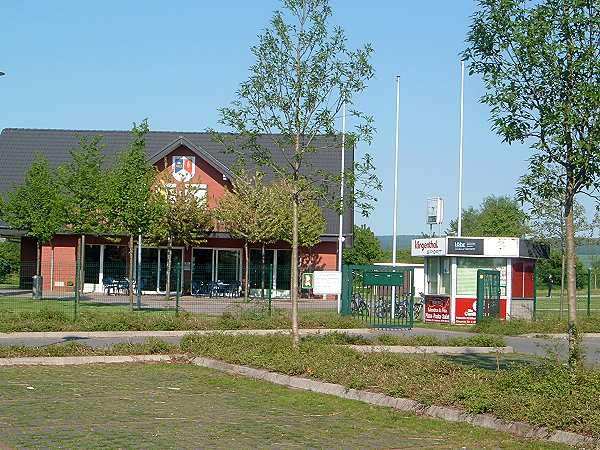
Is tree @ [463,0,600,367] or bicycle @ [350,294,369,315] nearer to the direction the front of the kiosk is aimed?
the tree

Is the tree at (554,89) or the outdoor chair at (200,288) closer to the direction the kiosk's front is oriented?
the tree

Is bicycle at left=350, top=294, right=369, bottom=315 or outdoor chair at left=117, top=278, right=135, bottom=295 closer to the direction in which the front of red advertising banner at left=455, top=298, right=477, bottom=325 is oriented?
the bicycle

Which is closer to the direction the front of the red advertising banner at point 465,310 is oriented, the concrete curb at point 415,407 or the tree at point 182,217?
the concrete curb

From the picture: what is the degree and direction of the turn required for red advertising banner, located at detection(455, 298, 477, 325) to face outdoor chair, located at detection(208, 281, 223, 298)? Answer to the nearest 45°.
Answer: approximately 135° to its right

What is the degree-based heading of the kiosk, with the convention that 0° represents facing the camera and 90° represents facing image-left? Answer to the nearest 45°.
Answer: approximately 0°

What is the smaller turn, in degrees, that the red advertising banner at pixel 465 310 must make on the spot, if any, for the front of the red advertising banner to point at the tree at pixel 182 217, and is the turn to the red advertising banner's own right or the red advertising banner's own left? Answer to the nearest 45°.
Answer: approximately 135° to the red advertising banner's own right

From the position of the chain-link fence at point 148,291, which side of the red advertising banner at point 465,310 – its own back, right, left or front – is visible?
right

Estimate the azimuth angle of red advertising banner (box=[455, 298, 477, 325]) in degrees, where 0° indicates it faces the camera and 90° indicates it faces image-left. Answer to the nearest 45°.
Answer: approximately 0°

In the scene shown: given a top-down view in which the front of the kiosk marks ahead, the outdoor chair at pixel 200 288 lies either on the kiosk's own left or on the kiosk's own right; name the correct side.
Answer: on the kiosk's own right
